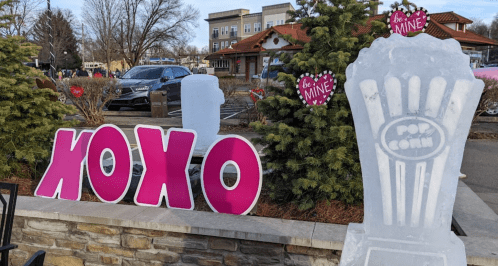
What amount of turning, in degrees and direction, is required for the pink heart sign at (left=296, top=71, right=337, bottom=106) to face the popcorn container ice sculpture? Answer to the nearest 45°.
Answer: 0° — it already faces it

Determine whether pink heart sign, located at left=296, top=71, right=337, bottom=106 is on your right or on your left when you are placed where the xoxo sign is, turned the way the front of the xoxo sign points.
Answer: on your left

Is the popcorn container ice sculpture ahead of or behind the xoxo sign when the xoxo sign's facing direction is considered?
ahead

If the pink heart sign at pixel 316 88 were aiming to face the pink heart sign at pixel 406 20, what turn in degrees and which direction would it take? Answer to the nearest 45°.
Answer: approximately 135° to its left

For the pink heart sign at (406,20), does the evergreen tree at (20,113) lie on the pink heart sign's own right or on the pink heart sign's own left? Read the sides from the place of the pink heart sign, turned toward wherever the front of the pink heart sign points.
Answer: on the pink heart sign's own right

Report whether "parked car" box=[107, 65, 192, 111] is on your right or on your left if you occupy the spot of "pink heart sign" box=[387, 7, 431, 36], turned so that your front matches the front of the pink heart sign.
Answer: on your right

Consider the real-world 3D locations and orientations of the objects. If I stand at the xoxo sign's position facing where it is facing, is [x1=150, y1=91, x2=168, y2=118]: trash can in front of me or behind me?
behind

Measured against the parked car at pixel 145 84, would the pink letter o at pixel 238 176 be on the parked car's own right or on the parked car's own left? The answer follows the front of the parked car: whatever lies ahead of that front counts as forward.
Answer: on the parked car's own left

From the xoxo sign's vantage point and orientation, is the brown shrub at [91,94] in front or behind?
behind

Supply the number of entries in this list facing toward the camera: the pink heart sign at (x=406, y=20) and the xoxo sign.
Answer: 2

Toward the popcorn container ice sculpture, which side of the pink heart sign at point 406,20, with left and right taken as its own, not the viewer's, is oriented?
front

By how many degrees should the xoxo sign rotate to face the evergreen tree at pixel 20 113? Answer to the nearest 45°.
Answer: approximately 135° to its right

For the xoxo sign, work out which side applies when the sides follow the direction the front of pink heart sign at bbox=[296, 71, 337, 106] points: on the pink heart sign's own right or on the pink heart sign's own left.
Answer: on the pink heart sign's own right

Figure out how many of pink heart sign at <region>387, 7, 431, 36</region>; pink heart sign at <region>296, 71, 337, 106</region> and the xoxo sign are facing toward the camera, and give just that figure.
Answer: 3

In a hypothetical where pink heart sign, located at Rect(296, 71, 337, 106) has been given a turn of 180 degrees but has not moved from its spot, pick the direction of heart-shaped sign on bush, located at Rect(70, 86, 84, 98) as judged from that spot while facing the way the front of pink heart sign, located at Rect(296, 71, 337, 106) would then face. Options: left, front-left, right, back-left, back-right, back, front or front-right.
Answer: front-left
